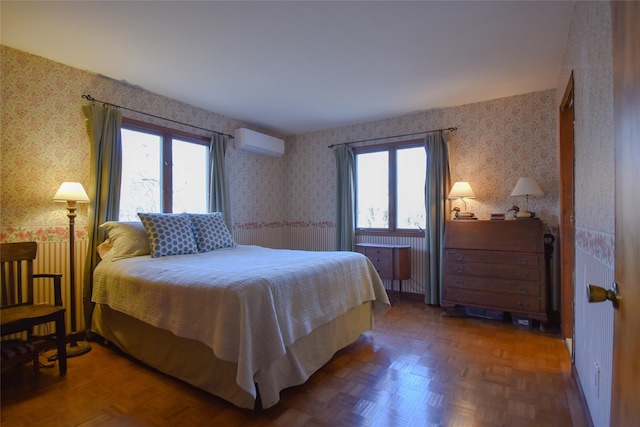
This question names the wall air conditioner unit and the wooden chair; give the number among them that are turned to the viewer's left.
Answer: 0

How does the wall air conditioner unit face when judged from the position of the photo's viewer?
facing the viewer and to the right of the viewer

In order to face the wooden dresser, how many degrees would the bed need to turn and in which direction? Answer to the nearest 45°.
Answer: approximately 45° to its left

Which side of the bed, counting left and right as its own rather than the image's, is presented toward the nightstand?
left

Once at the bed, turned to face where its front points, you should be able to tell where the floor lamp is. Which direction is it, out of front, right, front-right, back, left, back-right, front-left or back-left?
back

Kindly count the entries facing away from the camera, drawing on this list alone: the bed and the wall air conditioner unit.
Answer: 0

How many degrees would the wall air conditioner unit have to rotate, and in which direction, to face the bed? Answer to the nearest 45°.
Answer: approximately 45° to its right

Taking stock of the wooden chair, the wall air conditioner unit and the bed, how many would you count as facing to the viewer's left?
0

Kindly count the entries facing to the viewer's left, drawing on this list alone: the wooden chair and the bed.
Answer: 0

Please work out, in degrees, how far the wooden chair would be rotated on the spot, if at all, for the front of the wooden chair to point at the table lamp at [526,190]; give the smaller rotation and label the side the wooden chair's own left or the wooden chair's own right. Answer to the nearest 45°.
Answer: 0° — it already faces it

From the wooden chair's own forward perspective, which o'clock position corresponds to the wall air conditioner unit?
The wall air conditioner unit is roughly at 10 o'clock from the wooden chair.

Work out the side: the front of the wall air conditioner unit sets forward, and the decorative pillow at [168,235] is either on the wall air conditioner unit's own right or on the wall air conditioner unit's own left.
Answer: on the wall air conditioner unit's own right

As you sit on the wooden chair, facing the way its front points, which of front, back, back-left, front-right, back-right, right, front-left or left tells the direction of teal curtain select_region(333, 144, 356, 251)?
front-left
